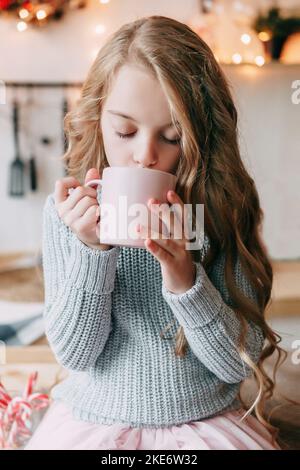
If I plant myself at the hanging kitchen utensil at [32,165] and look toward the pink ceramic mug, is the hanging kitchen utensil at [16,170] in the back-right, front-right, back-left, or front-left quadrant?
back-right

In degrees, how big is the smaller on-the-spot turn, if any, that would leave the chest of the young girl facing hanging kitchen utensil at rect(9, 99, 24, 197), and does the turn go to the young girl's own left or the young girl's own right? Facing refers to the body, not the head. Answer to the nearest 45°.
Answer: approximately 135° to the young girl's own right

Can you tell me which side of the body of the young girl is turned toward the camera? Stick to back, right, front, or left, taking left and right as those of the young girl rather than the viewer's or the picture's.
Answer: front

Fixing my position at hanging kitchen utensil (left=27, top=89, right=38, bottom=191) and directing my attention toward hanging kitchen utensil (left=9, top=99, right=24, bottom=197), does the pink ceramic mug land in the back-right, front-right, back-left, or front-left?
back-left

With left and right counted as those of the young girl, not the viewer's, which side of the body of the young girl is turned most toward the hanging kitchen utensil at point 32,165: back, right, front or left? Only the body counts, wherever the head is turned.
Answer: back

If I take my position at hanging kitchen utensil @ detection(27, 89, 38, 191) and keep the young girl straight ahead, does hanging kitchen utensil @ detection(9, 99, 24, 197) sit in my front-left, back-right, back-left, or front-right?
back-right
